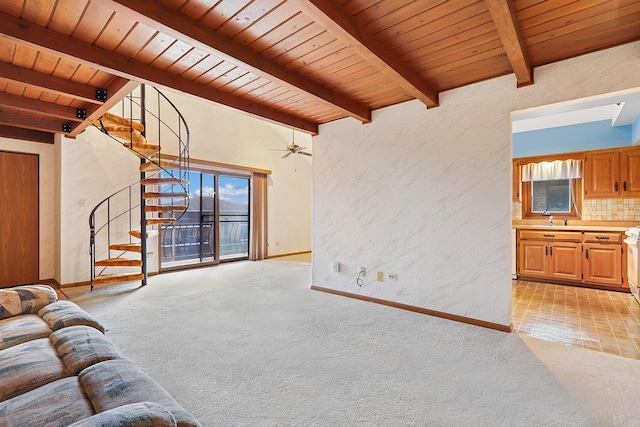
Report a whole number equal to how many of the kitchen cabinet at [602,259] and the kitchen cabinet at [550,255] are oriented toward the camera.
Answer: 2

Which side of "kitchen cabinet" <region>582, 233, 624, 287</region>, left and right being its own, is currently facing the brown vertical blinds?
right

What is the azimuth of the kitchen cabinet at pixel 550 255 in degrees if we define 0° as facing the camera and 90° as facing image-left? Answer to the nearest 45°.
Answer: approximately 0°

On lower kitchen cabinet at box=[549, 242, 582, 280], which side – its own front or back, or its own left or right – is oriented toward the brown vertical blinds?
right

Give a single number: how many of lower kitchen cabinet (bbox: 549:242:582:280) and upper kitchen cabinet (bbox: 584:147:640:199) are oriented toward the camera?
2
